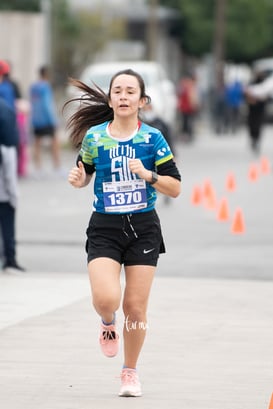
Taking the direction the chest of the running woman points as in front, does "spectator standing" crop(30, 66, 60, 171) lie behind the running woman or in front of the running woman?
behind

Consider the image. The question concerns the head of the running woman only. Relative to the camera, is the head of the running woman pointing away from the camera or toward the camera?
toward the camera

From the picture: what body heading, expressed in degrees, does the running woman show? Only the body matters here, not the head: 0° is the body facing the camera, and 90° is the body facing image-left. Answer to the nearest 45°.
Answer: approximately 0°

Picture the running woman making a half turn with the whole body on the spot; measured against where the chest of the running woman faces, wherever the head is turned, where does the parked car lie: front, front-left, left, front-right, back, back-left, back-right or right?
front

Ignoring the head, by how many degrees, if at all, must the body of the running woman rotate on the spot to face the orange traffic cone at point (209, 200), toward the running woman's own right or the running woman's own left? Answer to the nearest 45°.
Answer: approximately 180°

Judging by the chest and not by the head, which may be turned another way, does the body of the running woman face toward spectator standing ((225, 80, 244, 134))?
no

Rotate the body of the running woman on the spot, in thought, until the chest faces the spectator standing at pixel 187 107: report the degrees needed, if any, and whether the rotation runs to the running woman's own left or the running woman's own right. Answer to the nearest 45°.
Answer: approximately 180°

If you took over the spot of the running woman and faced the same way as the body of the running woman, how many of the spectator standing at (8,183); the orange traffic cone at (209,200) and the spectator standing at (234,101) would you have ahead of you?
0
